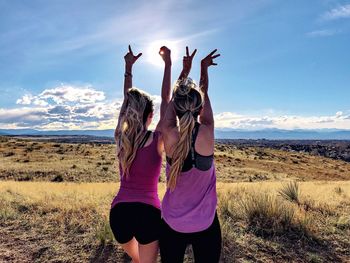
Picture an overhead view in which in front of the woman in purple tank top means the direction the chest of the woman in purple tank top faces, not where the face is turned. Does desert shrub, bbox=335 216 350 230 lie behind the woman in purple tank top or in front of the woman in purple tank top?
in front

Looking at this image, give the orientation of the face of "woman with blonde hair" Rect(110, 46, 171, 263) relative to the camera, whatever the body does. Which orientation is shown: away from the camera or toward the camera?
away from the camera

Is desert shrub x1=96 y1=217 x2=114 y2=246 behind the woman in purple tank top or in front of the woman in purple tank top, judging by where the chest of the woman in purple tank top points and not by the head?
in front

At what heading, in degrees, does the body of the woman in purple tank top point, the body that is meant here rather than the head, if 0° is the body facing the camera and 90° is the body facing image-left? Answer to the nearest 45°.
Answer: approximately 180°

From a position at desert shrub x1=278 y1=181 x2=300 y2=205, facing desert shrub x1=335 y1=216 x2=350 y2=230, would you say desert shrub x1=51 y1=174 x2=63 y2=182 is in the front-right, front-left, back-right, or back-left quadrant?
back-right

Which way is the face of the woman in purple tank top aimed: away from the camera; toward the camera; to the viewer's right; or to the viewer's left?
away from the camera

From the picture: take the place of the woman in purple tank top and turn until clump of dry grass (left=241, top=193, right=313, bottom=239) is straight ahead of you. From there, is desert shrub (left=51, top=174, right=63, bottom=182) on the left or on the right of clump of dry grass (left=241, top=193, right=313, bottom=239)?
left

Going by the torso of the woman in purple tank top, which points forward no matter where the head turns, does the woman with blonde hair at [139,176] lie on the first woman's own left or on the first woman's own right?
on the first woman's own left
